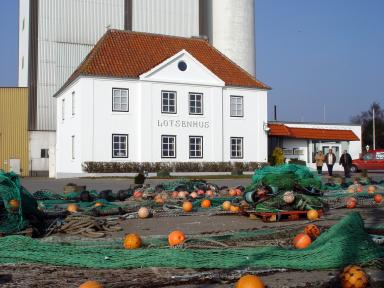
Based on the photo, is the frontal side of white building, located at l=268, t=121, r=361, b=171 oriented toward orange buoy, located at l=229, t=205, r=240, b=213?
yes

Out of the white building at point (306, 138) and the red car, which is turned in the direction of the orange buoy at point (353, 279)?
the white building

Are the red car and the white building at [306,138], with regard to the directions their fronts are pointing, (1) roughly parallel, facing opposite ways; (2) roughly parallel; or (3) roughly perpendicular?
roughly perpendicular

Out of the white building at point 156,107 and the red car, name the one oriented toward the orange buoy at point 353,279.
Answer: the white building

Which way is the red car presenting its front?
to the viewer's left

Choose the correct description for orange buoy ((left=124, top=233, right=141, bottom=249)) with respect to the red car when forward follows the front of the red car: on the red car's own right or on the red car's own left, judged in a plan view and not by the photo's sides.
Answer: on the red car's own left

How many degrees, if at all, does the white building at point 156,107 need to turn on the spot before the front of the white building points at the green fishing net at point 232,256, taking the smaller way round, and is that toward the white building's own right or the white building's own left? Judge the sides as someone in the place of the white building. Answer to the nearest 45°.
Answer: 0° — it already faces it

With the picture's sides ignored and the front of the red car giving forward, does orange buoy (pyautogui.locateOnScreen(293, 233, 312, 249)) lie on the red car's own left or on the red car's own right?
on the red car's own left

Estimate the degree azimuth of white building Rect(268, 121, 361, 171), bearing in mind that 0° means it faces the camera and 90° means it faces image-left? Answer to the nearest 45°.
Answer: approximately 0°

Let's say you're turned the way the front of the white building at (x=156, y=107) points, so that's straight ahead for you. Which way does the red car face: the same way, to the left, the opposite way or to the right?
to the right

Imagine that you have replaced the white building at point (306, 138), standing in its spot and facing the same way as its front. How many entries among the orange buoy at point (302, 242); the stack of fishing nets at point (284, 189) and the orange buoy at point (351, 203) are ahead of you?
3
